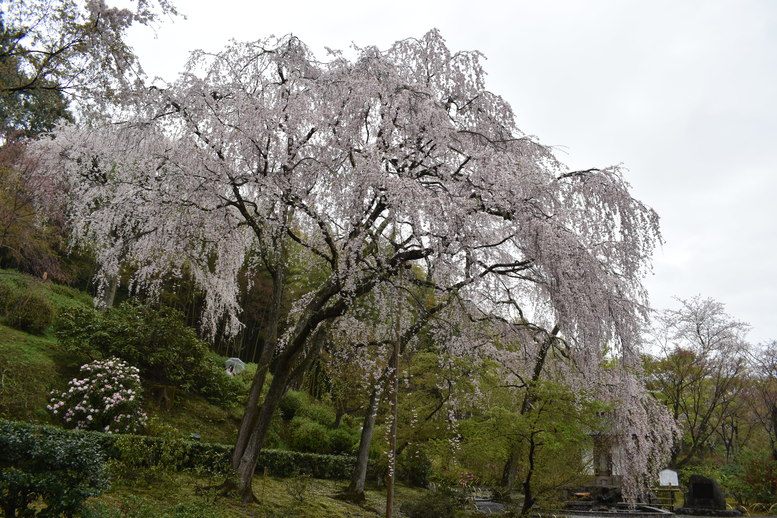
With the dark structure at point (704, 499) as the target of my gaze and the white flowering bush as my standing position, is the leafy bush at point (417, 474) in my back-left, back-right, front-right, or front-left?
front-left

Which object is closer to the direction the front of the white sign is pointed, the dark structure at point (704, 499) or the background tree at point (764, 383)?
the dark structure

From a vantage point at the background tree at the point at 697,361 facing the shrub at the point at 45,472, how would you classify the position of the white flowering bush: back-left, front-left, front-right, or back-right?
front-right

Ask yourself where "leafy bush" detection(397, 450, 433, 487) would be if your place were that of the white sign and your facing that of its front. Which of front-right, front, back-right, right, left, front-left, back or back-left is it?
front-right

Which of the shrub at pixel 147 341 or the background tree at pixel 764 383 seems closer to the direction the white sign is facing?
the shrub

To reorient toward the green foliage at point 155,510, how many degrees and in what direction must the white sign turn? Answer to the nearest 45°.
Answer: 0° — it already faces it

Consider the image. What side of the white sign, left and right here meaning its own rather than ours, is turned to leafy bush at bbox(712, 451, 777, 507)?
left

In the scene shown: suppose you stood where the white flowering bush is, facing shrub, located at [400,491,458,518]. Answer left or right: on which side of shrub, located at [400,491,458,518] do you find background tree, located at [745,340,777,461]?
left

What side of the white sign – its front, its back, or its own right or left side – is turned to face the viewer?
front

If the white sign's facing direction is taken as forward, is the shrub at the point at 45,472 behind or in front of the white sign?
in front

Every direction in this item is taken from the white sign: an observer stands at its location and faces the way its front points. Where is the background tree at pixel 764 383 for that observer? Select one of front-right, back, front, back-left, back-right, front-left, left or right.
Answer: back-left

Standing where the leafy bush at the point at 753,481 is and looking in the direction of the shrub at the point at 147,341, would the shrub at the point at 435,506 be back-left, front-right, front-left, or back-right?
front-left

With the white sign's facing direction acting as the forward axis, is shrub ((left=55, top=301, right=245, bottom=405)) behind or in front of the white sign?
in front

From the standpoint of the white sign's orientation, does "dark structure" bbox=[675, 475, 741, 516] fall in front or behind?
in front
